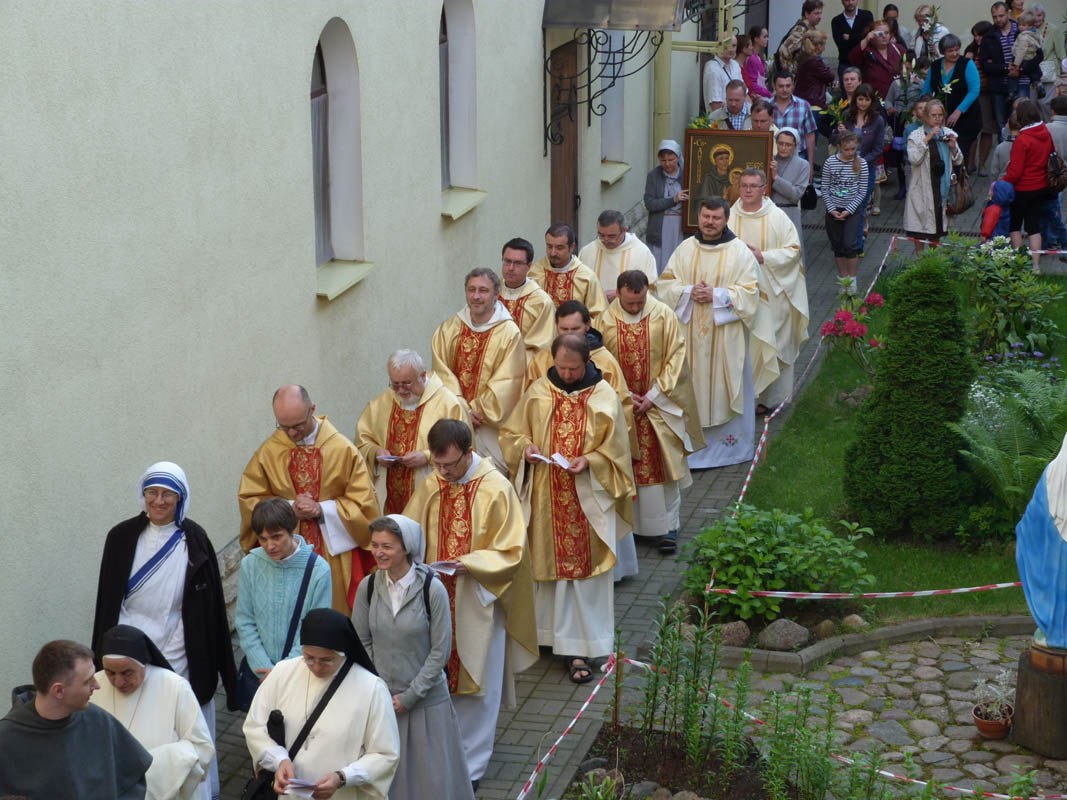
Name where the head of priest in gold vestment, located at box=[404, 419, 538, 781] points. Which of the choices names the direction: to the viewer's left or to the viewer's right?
to the viewer's left

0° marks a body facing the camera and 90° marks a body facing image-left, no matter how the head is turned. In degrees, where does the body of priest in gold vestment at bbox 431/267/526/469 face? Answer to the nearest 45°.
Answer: approximately 0°

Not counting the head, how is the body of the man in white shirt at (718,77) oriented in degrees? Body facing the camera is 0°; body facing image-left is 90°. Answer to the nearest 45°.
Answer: approximately 315°

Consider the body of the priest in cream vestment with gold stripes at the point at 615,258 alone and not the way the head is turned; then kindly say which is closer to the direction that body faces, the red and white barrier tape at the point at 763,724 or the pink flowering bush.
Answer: the red and white barrier tape

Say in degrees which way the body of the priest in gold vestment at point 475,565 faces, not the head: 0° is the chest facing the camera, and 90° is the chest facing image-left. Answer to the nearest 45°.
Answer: approximately 45°

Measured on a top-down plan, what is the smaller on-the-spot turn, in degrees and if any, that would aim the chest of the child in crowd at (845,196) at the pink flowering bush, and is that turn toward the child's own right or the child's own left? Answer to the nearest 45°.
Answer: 0° — they already face it

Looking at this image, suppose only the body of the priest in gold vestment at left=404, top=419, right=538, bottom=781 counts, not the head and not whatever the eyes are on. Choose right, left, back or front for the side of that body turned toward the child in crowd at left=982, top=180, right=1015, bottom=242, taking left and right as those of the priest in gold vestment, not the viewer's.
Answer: back

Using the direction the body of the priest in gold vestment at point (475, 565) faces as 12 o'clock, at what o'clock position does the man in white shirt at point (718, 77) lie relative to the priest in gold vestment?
The man in white shirt is roughly at 5 o'clock from the priest in gold vestment.
